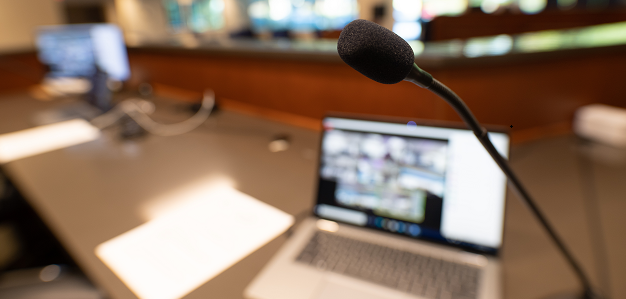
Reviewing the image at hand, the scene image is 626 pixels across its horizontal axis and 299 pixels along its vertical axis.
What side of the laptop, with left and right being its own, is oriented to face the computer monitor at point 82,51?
right

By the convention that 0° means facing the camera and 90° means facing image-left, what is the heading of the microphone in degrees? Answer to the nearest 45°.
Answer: approximately 90°

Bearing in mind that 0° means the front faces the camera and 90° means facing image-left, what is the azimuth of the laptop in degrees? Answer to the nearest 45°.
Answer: approximately 45°
